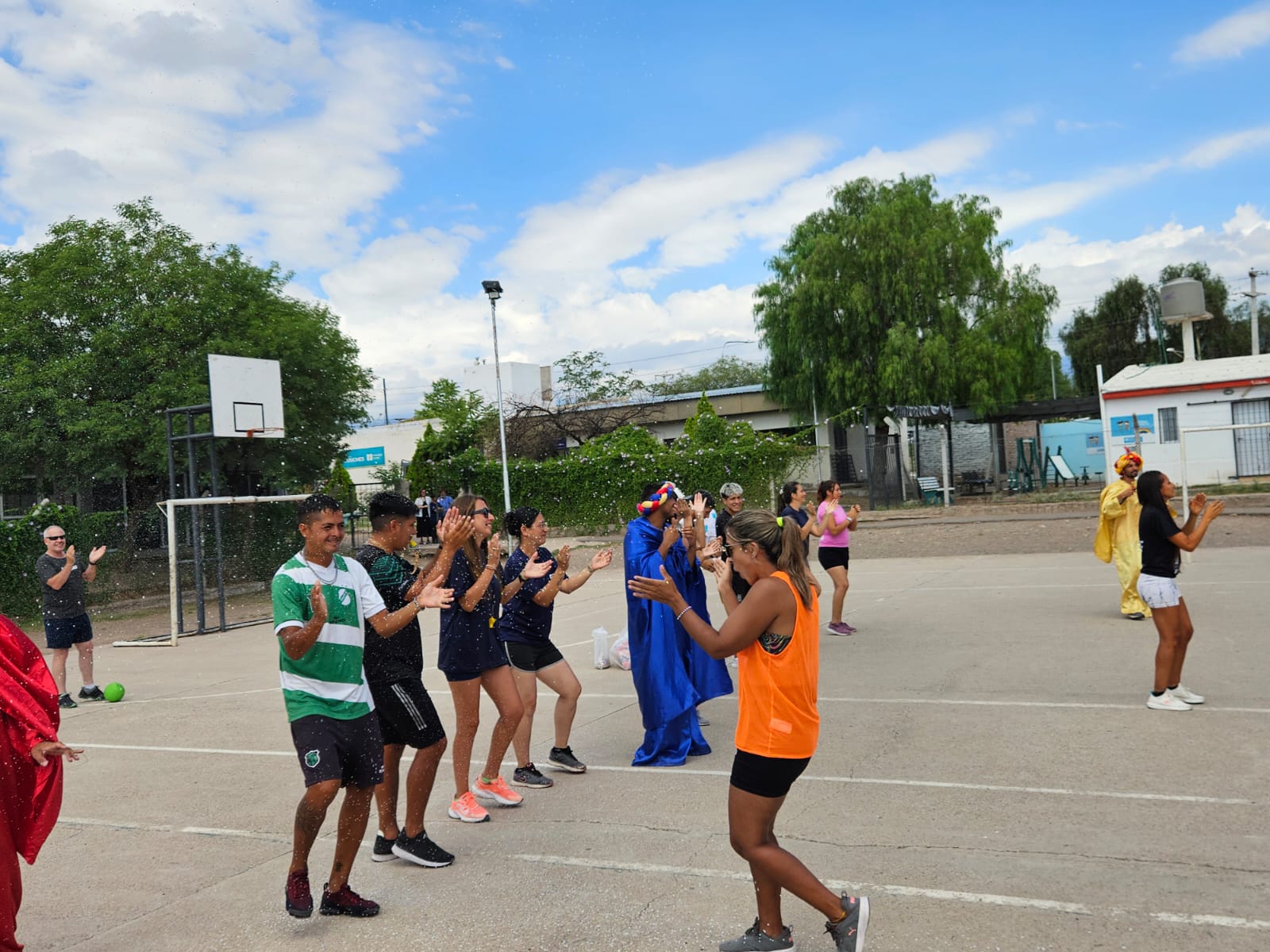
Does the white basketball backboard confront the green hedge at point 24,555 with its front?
no

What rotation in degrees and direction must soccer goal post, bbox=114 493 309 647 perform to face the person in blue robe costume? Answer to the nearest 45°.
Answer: approximately 45° to its right

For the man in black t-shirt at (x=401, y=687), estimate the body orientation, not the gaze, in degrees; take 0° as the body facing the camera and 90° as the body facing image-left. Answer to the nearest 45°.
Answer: approximately 270°

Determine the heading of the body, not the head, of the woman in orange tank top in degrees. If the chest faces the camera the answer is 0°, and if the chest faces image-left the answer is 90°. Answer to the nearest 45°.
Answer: approximately 90°

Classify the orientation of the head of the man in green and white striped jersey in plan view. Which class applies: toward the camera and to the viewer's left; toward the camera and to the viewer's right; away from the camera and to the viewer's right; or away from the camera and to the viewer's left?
toward the camera and to the viewer's right

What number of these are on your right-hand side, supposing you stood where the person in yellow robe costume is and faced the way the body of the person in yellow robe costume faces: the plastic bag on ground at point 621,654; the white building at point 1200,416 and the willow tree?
1

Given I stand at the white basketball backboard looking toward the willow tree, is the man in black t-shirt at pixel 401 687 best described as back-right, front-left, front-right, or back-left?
back-right

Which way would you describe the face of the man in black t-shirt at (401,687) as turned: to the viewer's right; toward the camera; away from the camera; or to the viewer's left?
to the viewer's right

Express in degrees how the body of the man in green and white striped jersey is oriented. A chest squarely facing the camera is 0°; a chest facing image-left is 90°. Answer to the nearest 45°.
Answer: approximately 315°

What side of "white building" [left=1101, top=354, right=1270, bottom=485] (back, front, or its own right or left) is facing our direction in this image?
front

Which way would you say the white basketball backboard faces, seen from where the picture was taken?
facing the viewer and to the right of the viewer

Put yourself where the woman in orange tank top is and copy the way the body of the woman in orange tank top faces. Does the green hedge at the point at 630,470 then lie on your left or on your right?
on your right
